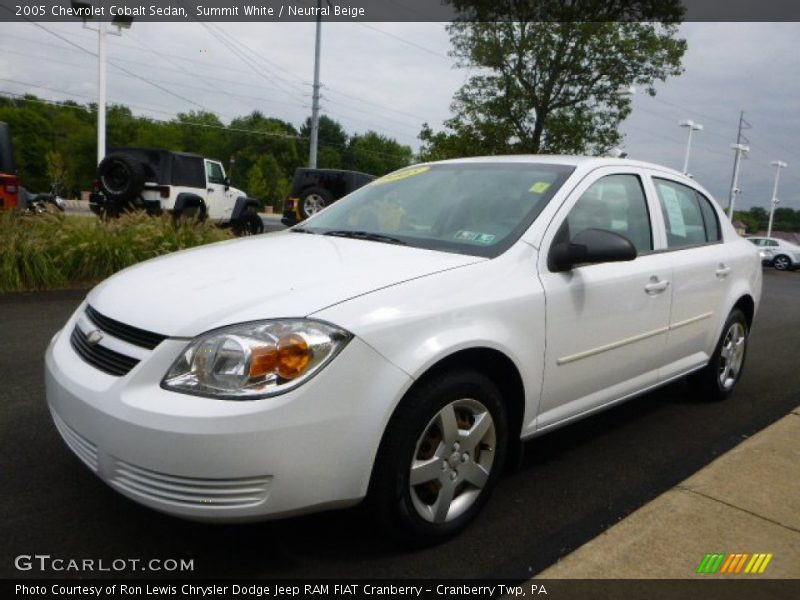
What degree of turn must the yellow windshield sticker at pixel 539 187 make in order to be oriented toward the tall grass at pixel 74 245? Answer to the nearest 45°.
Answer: approximately 90° to its right

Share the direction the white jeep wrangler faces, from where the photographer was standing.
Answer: facing away from the viewer and to the right of the viewer

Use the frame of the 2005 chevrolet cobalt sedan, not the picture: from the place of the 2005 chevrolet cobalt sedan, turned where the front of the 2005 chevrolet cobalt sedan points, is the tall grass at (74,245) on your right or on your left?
on your right

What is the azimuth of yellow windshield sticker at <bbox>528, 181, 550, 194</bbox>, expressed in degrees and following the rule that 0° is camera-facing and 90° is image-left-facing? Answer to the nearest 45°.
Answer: approximately 45°

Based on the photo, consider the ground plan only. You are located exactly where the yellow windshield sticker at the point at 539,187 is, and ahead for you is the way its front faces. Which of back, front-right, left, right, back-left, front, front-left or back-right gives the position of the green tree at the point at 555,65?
back-right

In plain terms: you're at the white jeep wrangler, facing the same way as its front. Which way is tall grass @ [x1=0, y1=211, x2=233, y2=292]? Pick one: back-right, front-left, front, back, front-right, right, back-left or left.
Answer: back-right

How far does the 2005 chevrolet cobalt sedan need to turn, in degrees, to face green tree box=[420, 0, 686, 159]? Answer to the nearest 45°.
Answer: approximately 135° to its right
